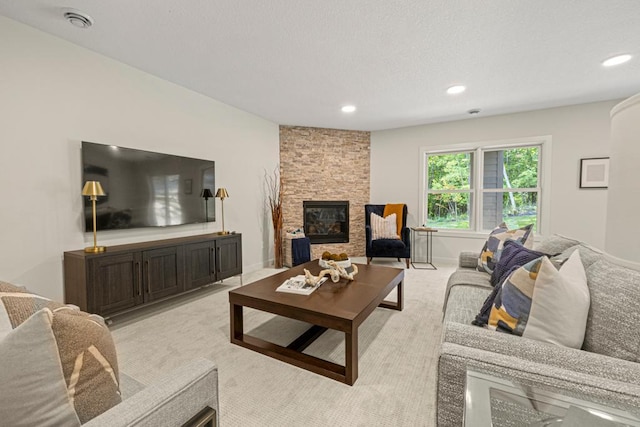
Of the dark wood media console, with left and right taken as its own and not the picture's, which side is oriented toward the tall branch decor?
left

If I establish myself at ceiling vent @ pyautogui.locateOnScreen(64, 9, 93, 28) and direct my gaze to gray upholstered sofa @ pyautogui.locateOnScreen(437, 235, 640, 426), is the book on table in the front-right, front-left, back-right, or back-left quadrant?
front-left

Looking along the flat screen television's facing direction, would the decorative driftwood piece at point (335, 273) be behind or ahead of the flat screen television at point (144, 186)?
ahead

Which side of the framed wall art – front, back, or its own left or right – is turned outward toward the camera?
front

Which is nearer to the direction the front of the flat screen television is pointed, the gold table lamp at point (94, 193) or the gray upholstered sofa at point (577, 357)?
the gray upholstered sofa

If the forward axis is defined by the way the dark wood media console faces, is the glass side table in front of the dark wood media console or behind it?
in front

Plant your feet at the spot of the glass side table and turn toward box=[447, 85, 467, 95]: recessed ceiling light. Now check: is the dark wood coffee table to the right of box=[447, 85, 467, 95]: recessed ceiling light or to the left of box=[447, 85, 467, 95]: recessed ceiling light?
left

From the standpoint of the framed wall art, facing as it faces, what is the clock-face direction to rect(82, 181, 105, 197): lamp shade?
The lamp shade is roughly at 1 o'clock from the framed wall art.

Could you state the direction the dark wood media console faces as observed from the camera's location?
facing the viewer and to the right of the viewer

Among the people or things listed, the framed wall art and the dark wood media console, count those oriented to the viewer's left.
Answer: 0

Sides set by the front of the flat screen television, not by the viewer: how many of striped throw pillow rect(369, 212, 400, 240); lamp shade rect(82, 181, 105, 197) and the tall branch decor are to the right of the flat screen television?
1

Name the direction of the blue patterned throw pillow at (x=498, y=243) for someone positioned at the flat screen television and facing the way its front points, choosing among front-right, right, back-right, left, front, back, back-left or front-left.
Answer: front

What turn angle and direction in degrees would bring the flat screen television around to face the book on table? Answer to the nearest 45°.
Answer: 0° — it already faces it

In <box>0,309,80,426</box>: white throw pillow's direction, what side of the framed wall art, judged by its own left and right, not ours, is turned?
front
